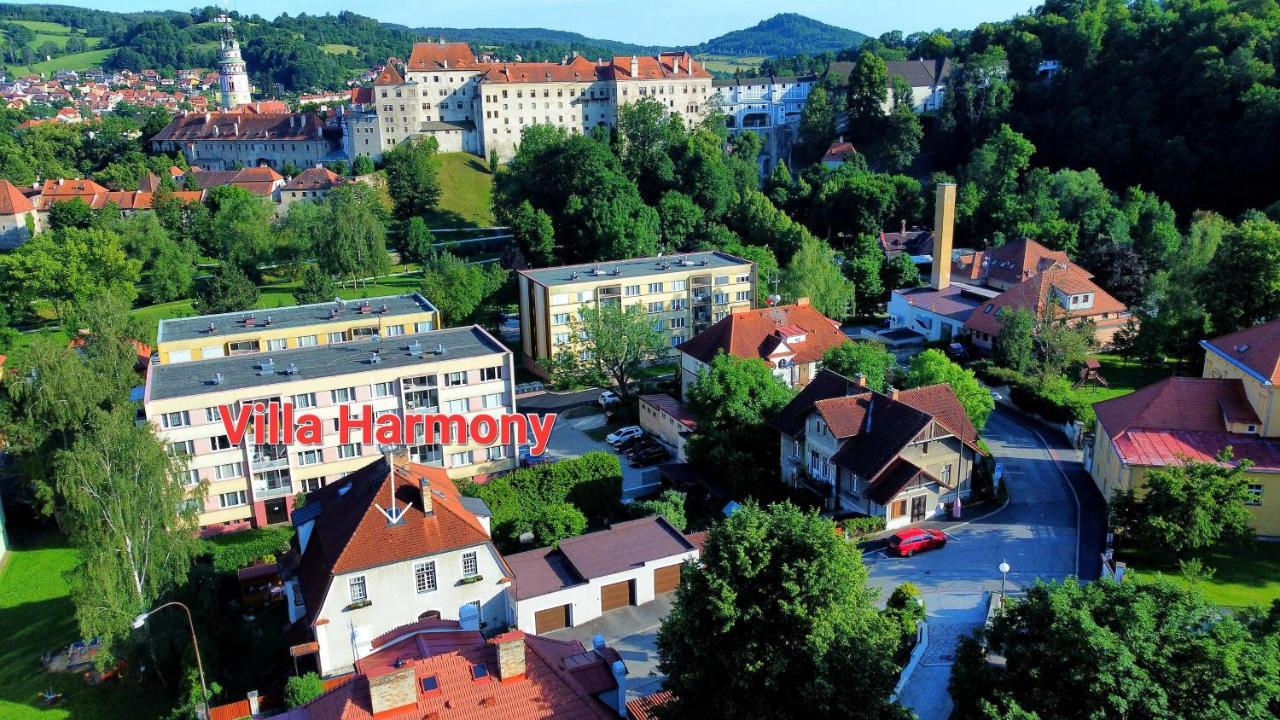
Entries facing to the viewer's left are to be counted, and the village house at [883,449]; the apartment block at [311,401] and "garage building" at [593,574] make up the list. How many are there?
0

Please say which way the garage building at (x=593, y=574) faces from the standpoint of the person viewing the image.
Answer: facing the viewer and to the right of the viewer

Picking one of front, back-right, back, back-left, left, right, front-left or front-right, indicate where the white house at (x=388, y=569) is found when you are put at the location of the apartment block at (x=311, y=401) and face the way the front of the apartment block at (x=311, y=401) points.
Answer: front

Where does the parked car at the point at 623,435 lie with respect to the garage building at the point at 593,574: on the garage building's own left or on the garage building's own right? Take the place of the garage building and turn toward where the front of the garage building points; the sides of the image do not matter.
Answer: on the garage building's own left

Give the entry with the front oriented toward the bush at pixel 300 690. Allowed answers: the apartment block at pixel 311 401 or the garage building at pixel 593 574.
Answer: the apartment block

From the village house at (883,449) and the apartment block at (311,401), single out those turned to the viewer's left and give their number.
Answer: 0

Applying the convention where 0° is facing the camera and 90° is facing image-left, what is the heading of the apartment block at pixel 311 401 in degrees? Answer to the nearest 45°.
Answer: approximately 0°

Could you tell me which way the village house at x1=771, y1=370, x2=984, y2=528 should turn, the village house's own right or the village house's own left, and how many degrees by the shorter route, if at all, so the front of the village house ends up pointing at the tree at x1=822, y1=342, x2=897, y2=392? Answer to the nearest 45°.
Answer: approximately 135° to the village house's own left

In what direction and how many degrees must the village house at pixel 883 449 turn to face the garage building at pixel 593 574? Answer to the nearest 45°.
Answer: approximately 90° to its right

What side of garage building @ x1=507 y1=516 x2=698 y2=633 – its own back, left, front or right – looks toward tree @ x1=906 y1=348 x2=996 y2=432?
left

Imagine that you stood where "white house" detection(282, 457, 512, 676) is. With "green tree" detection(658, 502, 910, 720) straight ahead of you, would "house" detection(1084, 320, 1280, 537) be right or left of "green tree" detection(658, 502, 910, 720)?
left

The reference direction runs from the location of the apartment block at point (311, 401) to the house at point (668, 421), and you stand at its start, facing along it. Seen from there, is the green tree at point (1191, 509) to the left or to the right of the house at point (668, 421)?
right

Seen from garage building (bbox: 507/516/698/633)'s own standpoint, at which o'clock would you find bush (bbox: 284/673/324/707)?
The bush is roughly at 3 o'clock from the garage building.

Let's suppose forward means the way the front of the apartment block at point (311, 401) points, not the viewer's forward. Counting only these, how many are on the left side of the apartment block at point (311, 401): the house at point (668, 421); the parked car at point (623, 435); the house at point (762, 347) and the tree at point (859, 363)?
4

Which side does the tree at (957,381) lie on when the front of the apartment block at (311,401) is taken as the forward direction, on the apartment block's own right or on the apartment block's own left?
on the apartment block's own left

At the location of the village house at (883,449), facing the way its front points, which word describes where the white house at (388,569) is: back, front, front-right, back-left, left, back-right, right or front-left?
right
